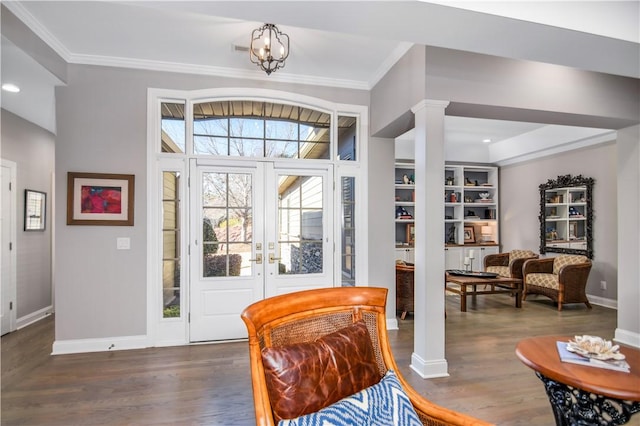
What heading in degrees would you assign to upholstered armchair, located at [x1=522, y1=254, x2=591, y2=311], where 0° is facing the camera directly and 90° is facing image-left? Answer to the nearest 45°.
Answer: approximately 45°

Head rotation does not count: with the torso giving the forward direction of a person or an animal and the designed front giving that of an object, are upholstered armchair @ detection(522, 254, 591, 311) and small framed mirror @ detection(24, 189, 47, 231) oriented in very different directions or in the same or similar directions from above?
very different directions

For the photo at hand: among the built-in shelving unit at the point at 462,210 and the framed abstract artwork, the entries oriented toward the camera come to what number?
2

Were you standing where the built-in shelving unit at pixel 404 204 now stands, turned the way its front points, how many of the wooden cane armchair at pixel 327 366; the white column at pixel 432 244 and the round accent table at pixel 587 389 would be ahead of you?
3

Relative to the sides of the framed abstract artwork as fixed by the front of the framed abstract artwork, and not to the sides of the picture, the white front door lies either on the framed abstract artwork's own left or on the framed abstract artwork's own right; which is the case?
on the framed abstract artwork's own left

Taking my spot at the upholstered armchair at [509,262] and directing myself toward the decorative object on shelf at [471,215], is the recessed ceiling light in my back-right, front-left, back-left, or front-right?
back-left

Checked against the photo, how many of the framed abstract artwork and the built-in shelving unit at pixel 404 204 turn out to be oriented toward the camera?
2

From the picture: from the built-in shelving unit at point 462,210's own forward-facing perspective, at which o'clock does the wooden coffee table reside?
The wooden coffee table is roughly at 12 o'clock from the built-in shelving unit.
